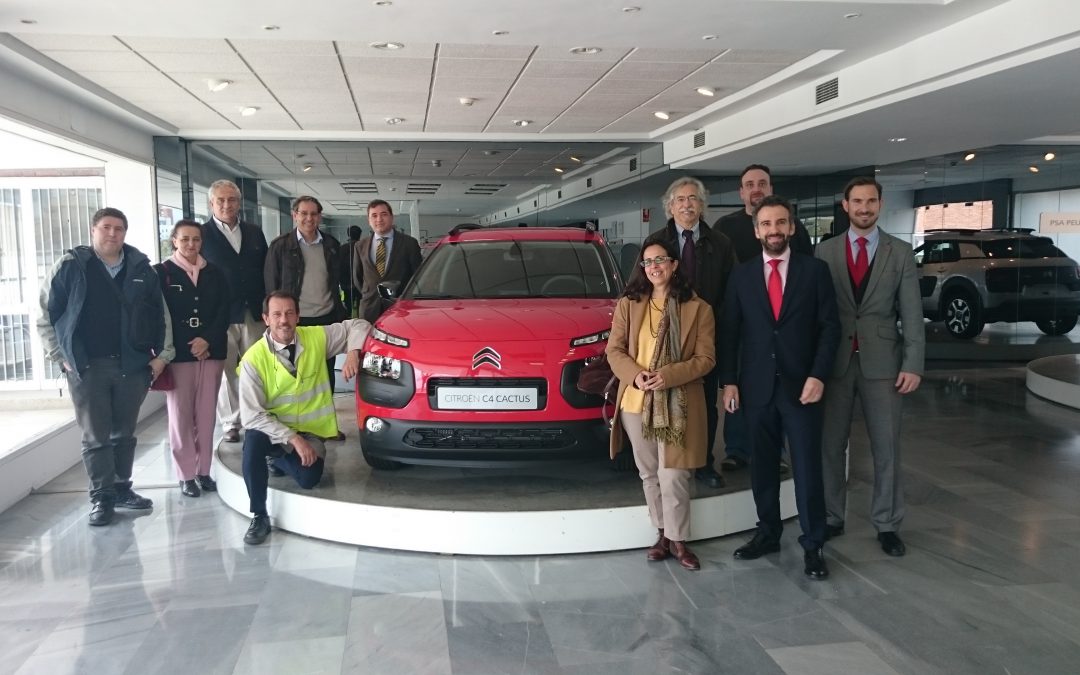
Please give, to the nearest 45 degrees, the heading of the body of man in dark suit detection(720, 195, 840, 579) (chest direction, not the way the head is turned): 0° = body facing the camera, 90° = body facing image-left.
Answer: approximately 0°

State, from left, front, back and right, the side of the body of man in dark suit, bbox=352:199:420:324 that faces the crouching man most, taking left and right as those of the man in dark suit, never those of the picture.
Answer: front

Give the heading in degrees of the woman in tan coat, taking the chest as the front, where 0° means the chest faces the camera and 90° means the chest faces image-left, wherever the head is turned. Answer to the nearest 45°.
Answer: approximately 0°

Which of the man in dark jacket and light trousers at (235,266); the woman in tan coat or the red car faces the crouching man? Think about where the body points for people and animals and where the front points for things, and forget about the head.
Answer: the man in dark jacket and light trousers

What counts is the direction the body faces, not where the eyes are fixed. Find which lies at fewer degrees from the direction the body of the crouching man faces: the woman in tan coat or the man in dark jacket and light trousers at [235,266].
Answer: the woman in tan coat

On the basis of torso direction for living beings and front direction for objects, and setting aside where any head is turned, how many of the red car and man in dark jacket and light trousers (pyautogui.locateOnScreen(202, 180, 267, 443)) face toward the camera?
2

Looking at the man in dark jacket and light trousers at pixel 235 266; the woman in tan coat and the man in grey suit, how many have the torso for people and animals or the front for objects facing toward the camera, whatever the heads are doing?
3
